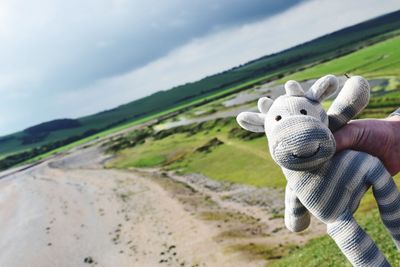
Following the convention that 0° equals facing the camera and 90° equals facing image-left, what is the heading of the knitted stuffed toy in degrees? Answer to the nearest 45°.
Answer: approximately 0°
